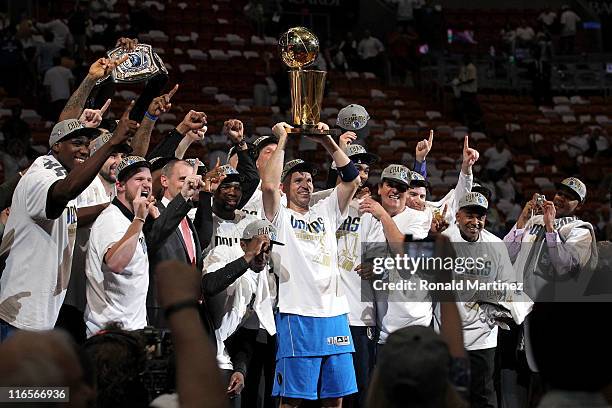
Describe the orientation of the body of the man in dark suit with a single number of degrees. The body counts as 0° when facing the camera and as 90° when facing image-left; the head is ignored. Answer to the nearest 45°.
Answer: approximately 315°

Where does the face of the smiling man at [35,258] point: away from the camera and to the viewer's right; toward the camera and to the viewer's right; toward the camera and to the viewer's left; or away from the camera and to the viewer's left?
toward the camera and to the viewer's right

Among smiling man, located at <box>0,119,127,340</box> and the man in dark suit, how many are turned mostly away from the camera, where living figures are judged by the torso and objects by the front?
0

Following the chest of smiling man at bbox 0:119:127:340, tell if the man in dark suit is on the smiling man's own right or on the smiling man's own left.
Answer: on the smiling man's own left

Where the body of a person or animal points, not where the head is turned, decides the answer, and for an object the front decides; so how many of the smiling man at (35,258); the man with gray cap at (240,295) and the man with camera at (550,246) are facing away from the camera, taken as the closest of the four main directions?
0

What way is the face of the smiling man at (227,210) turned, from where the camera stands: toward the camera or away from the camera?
toward the camera

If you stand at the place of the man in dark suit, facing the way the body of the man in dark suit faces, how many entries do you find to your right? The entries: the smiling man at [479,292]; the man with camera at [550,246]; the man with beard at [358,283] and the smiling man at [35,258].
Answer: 1

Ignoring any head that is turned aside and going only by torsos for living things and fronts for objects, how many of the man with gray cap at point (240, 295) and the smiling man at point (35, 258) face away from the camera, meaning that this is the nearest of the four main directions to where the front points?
0

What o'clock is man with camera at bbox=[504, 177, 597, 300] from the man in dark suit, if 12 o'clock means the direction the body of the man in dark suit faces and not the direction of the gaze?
The man with camera is roughly at 10 o'clock from the man in dark suit.

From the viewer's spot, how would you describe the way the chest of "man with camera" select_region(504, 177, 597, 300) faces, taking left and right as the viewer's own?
facing the viewer and to the left of the viewer

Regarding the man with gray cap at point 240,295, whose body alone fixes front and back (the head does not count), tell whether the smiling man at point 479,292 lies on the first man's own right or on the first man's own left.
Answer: on the first man's own left

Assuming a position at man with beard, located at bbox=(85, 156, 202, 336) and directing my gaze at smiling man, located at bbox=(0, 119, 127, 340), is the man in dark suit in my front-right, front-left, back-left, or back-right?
back-right
